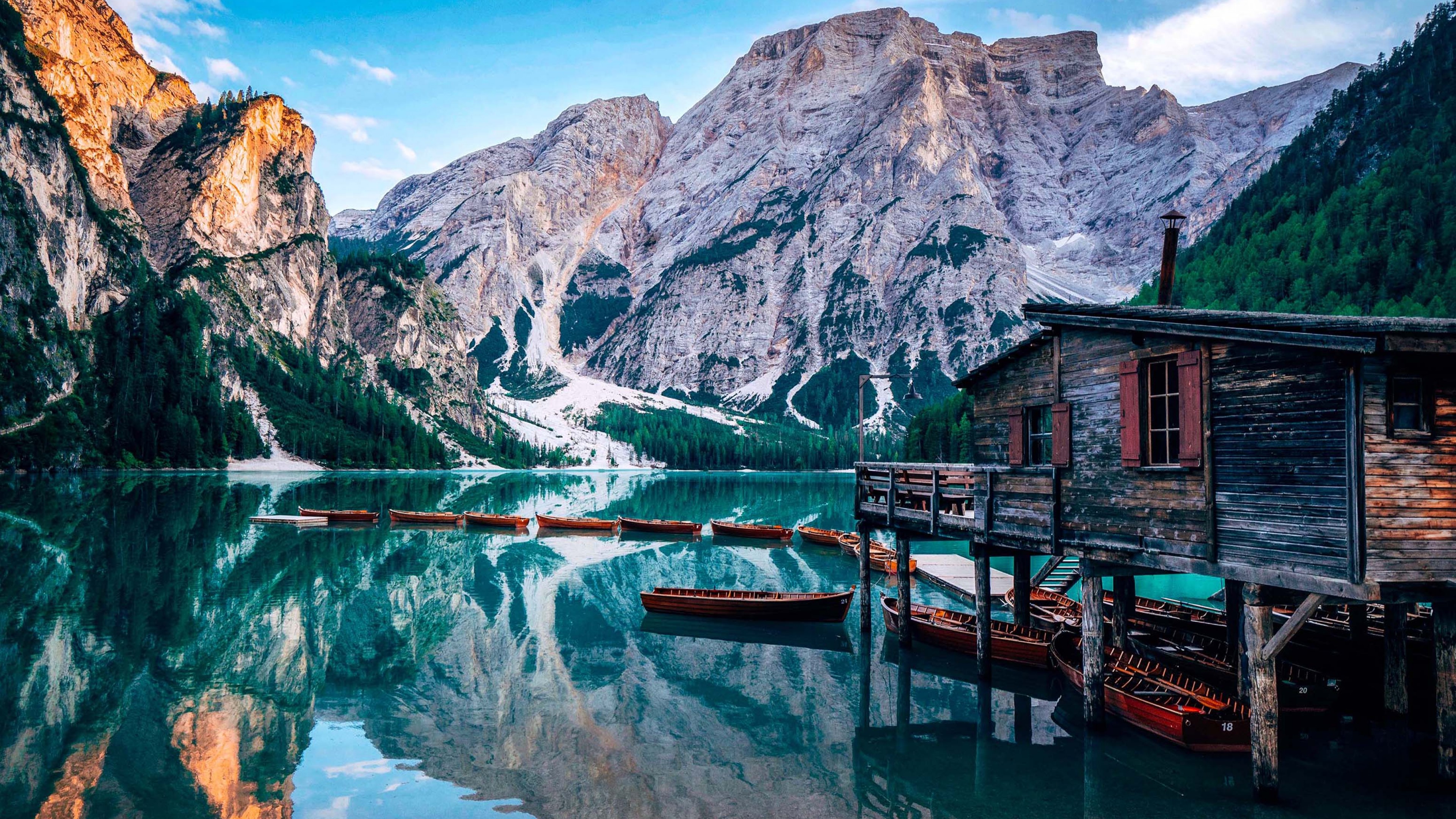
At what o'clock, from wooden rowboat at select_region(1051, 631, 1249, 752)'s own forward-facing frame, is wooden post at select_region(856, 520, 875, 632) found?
The wooden post is roughly at 12 o'clock from the wooden rowboat.

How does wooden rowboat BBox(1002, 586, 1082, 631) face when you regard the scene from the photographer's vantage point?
facing away from the viewer and to the left of the viewer

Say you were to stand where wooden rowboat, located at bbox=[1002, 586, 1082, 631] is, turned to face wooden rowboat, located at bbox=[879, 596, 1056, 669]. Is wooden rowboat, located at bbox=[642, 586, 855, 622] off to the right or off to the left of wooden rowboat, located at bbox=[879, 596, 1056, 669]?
right

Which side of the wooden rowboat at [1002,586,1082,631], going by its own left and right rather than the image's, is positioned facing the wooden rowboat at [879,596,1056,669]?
left

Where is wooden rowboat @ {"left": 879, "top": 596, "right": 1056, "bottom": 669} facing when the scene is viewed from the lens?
facing away from the viewer and to the left of the viewer

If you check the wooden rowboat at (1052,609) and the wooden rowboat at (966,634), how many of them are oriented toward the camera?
0
